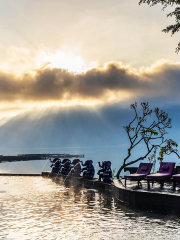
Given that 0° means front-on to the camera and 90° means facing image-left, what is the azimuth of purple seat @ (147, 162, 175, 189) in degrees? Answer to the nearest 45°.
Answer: approximately 45°

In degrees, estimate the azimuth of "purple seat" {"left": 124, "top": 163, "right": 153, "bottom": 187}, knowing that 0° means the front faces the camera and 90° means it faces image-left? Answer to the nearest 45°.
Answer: approximately 45°
